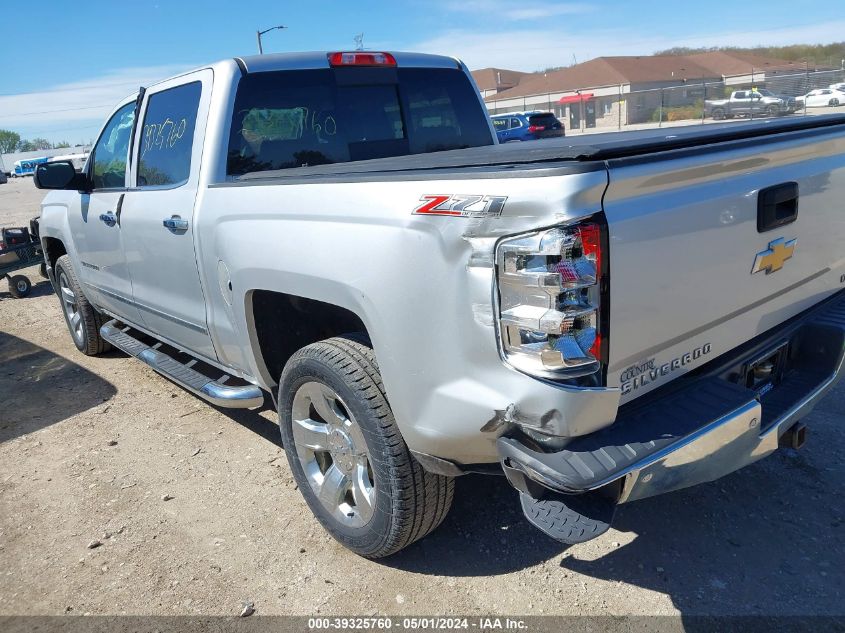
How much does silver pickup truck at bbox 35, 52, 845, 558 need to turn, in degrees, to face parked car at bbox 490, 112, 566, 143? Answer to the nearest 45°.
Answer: approximately 45° to its right

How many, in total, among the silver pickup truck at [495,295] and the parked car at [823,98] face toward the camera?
0

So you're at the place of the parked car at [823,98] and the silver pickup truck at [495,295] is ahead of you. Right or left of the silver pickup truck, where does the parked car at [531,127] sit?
right

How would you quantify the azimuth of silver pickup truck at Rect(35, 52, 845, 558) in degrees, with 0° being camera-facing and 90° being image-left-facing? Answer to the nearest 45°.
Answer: approximately 135°

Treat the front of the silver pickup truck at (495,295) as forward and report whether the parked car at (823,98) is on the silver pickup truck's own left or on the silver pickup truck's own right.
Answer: on the silver pickup truck's own right
